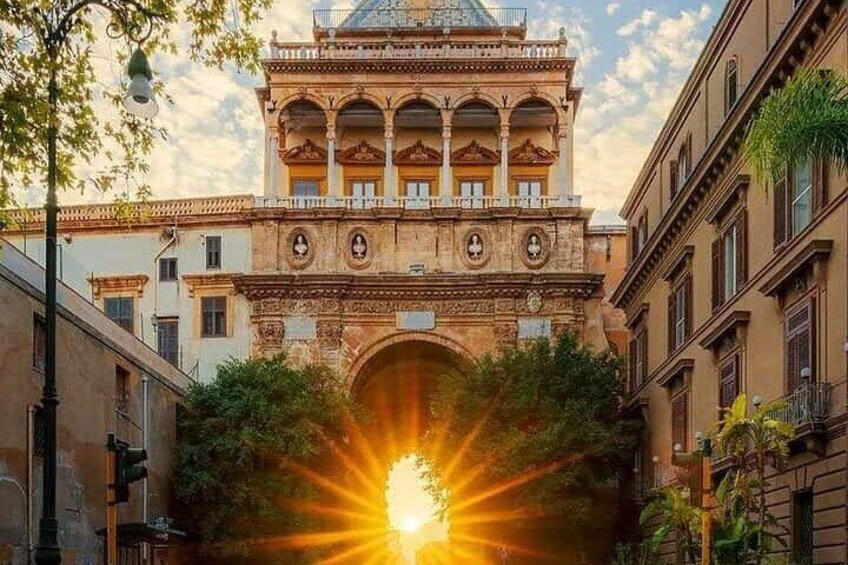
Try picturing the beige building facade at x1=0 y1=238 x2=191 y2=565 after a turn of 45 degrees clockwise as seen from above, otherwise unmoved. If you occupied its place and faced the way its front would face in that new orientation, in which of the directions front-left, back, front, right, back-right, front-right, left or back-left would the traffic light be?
front

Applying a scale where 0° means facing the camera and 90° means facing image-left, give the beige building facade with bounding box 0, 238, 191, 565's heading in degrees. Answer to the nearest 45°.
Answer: approximately 315°

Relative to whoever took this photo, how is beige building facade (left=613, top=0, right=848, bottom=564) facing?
facing the viewer and to the left of the viewer

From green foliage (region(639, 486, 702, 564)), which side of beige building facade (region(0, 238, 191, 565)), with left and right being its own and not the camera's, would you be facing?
front

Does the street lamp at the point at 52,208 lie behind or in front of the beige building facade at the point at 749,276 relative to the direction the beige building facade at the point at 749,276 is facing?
in front

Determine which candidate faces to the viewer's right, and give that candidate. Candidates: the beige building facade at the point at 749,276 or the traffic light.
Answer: the traffic light

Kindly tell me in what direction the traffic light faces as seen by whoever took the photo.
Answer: facing to the right of the viewer

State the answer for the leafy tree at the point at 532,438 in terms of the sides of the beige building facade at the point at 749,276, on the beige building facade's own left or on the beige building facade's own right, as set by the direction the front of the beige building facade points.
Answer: on the beige building facade's own right
